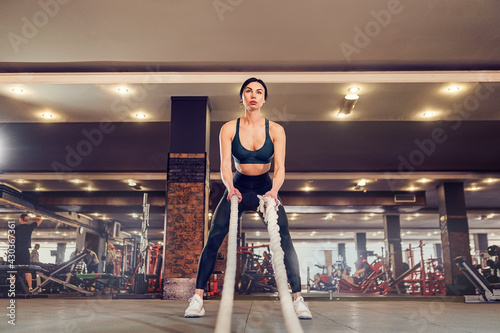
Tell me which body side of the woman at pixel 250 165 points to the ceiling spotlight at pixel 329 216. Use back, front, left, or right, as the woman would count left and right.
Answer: back

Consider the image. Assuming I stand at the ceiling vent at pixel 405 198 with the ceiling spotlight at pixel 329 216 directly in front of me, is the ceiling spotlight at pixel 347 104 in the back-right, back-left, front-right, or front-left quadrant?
back-left

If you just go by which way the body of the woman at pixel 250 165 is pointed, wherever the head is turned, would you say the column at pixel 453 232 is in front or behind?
behind

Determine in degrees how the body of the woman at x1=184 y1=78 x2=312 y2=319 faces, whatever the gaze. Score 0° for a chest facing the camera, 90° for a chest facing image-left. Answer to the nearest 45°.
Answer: approximately 0°

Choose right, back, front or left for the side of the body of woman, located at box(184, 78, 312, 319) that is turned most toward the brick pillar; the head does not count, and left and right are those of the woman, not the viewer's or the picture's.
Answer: back

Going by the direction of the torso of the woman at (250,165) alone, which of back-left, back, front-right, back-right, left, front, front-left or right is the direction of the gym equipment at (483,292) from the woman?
back-left
